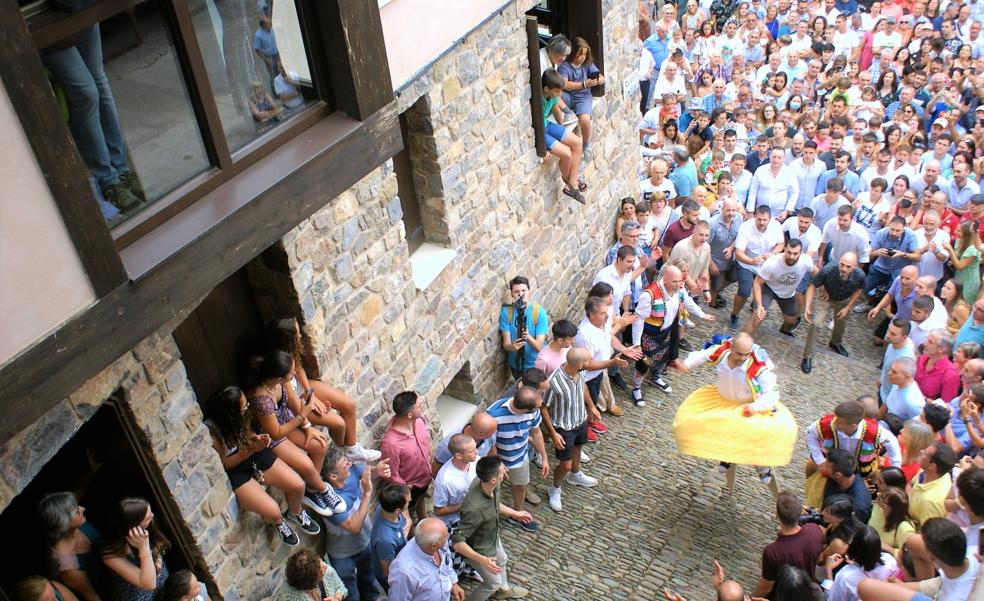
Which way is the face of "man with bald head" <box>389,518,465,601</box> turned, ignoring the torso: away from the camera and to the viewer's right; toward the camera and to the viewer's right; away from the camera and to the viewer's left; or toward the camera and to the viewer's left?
away from the camera and to the viewer's right

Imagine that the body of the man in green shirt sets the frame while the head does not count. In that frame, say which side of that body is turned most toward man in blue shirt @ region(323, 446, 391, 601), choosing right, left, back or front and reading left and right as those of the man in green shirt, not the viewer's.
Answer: back

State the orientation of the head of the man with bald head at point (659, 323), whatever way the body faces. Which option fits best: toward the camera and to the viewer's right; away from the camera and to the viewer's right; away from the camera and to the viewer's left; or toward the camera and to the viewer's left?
toward the camera and to the viewer's right

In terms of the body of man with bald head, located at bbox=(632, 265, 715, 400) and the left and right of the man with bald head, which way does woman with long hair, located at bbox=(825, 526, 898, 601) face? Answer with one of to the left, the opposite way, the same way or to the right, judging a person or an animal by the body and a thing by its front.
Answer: the opposite way

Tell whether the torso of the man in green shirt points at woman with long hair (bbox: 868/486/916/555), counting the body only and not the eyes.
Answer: yes

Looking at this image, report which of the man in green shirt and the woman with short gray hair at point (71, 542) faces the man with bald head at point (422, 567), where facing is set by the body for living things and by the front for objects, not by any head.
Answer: the woman with short gray hair

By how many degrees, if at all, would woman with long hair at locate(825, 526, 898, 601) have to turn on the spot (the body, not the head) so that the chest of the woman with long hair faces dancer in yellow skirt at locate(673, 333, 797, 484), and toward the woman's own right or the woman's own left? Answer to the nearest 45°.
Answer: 0° — they already face them

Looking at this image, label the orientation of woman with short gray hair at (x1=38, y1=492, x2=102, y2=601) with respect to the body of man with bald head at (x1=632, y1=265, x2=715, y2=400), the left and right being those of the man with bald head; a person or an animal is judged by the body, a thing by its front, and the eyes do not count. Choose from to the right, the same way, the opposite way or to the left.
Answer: to the left

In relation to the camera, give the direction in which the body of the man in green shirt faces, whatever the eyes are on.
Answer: to the viewer's right

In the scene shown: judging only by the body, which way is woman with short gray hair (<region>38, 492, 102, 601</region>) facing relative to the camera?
to the viewer's right

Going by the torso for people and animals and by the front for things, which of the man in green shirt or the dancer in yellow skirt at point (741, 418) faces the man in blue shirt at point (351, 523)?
the dancer in yellow skirt

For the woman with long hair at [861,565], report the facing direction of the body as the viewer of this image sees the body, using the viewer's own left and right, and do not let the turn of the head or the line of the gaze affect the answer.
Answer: facing away from the viewer and to the left of the viewer

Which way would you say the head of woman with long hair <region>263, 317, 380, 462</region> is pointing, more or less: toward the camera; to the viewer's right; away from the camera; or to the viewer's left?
to the viewer's right
